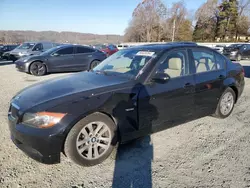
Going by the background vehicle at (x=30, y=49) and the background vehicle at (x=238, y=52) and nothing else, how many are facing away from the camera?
0

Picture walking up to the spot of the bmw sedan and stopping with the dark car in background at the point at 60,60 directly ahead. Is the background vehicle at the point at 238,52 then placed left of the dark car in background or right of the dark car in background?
right

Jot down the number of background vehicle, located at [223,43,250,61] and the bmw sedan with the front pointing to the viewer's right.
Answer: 0

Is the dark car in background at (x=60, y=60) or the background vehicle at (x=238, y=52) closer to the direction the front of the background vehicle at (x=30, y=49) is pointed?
the dark car in background

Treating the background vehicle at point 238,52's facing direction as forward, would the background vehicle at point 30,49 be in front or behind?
in front

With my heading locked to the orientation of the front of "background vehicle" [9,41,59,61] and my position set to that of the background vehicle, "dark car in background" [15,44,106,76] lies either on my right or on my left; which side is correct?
on my left

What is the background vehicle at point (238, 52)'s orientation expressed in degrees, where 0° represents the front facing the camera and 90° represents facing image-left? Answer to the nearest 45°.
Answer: approximately 45°

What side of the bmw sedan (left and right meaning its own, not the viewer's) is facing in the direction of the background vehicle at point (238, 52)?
back
